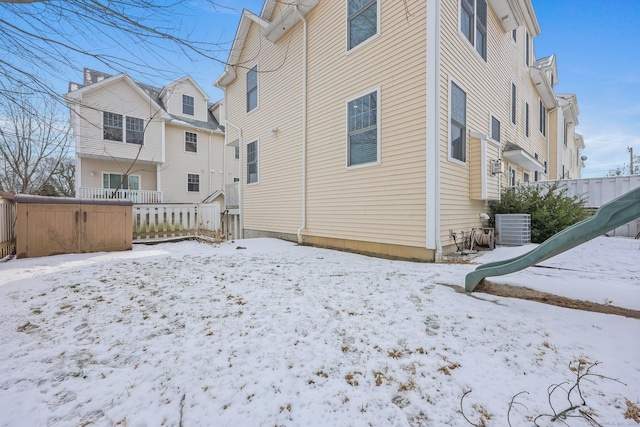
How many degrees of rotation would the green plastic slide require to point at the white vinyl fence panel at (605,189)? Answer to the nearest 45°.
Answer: approximately 90° to its right

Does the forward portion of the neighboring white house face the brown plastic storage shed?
yes

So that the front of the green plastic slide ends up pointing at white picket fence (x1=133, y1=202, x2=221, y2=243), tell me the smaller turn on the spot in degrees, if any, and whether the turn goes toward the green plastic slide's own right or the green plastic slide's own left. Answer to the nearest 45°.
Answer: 0° — it already faces it

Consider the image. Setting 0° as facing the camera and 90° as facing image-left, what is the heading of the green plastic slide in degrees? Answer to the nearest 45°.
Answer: approximately 90°

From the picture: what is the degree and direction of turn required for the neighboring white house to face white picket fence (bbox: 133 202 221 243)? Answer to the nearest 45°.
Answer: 0° — it already faces it
